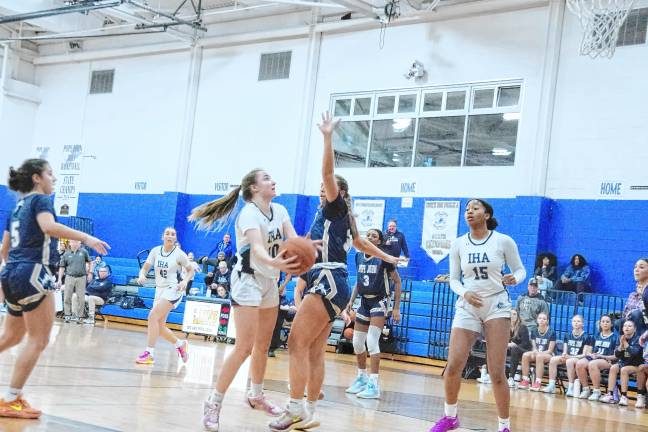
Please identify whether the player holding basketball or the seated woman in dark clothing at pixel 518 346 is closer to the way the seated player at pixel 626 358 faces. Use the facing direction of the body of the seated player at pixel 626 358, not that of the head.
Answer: the player holding basketball

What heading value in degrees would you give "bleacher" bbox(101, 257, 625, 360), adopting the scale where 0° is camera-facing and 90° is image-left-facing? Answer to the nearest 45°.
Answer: approximately 0°

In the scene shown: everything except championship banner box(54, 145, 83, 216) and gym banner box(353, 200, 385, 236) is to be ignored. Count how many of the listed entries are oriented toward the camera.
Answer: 2

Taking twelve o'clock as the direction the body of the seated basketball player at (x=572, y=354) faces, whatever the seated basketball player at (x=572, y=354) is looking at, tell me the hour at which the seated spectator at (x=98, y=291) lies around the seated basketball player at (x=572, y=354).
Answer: the seated spectator at (x=98, y=291) is roughly at 2 o'clock from the seated basketball player at (x=572, y=354).

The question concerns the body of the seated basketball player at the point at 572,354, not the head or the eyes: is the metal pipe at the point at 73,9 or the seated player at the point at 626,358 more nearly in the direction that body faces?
the metal pipe

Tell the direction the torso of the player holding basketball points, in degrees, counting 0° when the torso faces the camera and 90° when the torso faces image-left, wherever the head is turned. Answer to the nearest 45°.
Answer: approximately 315°

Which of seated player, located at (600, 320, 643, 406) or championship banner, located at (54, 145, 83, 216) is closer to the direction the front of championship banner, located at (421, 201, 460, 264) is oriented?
the seated player

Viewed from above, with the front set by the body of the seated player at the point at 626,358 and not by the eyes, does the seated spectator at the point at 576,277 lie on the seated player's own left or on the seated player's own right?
on the seated player's own right
